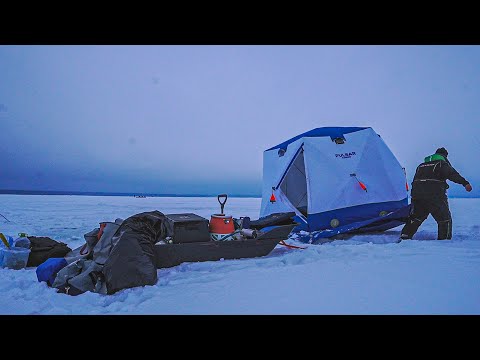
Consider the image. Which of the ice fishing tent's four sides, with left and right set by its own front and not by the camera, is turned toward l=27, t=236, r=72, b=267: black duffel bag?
front

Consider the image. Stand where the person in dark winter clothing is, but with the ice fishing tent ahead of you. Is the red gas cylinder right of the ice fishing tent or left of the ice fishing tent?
left

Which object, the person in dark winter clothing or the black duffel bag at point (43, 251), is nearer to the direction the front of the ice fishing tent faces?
the black duffel bag

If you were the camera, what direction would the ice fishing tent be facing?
facing the viewer and to the left of the viewer

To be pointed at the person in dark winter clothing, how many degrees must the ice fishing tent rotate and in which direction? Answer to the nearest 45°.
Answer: approximately 135° to its left

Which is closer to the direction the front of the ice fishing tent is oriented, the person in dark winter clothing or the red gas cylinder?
the red gas cylinder

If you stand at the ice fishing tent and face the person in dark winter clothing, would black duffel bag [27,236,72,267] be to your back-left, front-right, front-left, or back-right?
back-right

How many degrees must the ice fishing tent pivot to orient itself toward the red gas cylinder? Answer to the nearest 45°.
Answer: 0° — it already faces it
